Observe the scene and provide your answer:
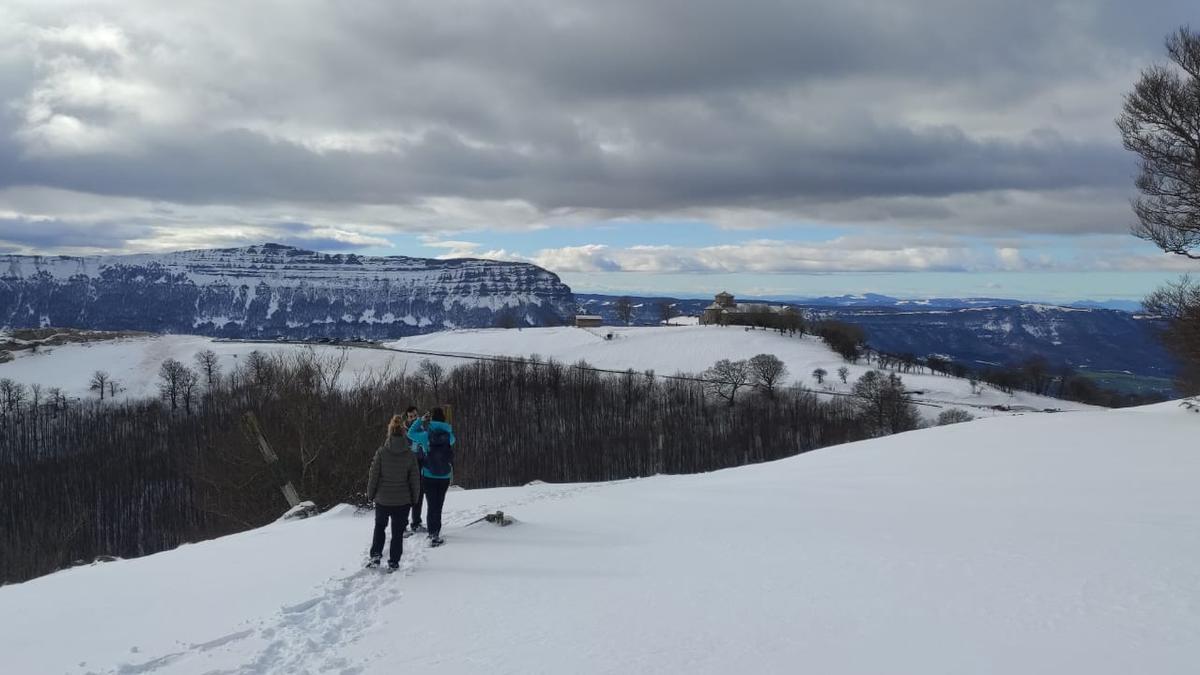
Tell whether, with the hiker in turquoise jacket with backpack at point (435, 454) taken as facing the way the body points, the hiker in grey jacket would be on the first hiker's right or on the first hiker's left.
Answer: on the first hiker's left

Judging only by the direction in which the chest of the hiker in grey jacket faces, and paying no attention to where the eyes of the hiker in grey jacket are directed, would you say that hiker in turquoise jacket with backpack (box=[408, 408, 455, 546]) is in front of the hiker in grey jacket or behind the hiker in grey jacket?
in front

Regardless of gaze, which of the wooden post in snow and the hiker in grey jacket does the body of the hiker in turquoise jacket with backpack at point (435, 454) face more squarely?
the wooden post in snow

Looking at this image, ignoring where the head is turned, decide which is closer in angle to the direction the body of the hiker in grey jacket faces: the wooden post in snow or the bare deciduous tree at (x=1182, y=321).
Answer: the wooden post in snow

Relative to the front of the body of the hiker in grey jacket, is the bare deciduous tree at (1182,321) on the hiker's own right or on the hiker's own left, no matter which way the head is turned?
on the hiker's own right

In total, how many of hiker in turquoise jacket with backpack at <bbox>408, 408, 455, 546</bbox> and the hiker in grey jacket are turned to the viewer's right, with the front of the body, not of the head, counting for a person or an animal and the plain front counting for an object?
0

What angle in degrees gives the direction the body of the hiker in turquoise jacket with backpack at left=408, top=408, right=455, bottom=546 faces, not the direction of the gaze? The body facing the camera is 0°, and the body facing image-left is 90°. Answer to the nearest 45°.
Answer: approximately 135°

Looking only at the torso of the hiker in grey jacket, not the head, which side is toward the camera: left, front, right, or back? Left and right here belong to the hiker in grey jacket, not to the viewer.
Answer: back
